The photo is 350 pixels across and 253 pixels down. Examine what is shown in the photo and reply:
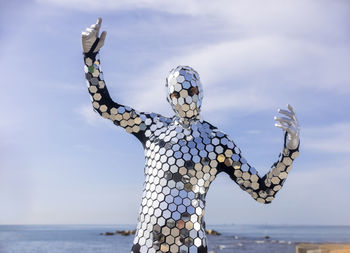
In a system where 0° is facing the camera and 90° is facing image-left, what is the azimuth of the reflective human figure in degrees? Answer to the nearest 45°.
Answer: approximately 0°
